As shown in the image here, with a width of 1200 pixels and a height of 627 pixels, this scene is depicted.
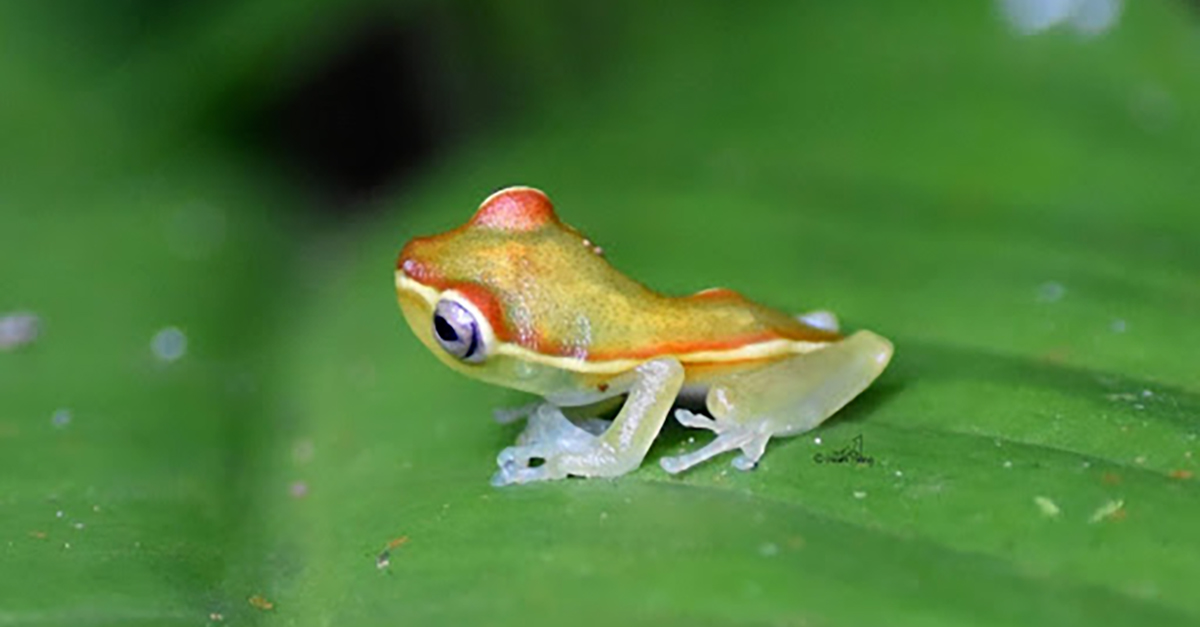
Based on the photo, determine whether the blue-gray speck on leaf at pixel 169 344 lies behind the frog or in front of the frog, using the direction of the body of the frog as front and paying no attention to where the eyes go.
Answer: in front

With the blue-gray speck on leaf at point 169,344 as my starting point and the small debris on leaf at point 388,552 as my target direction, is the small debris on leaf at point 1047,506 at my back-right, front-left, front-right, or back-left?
front-left

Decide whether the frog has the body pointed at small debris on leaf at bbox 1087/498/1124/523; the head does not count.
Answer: no

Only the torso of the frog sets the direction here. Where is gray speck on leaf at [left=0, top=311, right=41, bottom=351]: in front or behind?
in front

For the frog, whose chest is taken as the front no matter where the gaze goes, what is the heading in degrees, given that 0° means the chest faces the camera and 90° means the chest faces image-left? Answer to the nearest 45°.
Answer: approximately 90°

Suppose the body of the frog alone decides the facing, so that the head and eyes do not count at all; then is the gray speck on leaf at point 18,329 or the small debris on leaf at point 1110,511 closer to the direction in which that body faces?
the gray speck on leaf
